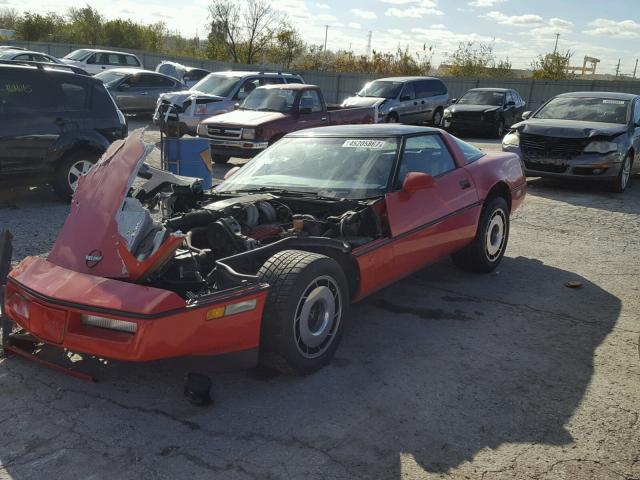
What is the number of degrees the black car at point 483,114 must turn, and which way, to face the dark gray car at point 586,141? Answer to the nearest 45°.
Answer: approximately 45° to its left

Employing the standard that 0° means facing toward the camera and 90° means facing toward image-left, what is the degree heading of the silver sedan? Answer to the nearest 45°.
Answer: approximately 45°

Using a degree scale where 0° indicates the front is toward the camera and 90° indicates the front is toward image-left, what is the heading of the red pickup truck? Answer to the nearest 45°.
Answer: approximately 45°

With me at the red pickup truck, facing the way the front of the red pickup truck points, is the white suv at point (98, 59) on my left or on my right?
on my right
